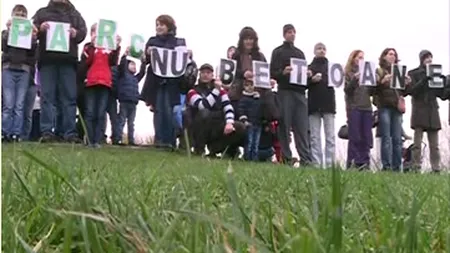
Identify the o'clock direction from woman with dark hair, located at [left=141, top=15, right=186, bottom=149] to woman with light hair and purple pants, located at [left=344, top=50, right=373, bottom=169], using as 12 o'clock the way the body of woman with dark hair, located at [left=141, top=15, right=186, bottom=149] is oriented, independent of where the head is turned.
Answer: woman with light hair and purple pants, located at [left=344, top=50, right=373, bottom=169] is roughly at 9 o'clock from woman with dark hair, located at [left=141, top=15, right=186, bottom=149].

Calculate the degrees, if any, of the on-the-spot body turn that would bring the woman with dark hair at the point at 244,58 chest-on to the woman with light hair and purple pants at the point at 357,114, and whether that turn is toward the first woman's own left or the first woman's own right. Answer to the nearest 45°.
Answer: approximately 90° to the first woman's own left

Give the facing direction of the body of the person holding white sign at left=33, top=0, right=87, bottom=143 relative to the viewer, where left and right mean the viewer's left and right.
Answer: facing the viewer

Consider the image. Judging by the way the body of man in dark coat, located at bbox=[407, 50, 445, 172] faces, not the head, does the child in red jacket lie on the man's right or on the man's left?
on the man's right

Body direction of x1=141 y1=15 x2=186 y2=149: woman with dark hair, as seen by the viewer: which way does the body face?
toward the camera

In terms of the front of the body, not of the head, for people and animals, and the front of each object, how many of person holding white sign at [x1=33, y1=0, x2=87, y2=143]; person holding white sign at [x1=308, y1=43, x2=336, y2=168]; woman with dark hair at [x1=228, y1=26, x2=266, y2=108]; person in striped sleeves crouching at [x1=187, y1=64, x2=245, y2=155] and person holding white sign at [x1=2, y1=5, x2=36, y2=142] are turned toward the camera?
5

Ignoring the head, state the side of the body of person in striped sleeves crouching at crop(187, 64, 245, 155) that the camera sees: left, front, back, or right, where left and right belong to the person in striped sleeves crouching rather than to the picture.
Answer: front

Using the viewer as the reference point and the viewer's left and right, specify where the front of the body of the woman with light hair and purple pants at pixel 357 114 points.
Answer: facing the viewer and to the right of the viewer

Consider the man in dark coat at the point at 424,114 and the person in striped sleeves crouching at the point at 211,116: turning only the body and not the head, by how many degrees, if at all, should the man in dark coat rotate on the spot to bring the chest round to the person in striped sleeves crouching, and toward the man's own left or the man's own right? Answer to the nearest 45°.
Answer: approximately 90° to the man's own right

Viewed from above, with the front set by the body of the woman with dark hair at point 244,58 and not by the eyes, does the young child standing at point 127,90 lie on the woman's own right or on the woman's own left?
on the woman's own right

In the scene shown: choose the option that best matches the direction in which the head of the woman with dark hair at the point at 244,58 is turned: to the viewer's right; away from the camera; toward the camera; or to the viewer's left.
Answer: toward the camera

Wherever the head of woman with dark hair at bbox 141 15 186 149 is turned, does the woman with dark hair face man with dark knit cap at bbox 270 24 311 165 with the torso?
no

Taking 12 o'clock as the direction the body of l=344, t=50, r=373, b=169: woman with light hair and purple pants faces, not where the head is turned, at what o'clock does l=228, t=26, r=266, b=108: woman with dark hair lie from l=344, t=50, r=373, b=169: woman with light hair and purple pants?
l=228, t=26, r=266, b=108: woman with dark hair is roughly at 4 o'clock from l=344, t=50, r=373, b=169: woman with light hair and purple pants.
